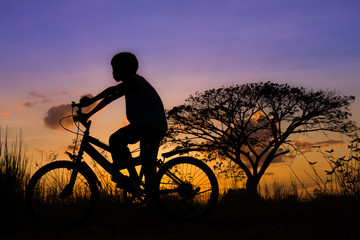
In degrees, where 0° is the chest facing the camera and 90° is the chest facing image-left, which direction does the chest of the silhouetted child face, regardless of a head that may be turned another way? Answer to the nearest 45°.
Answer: approximately 90°

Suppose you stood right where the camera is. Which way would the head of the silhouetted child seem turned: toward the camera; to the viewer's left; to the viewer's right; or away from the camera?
to the viewer's left

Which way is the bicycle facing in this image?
to the viewer's left
